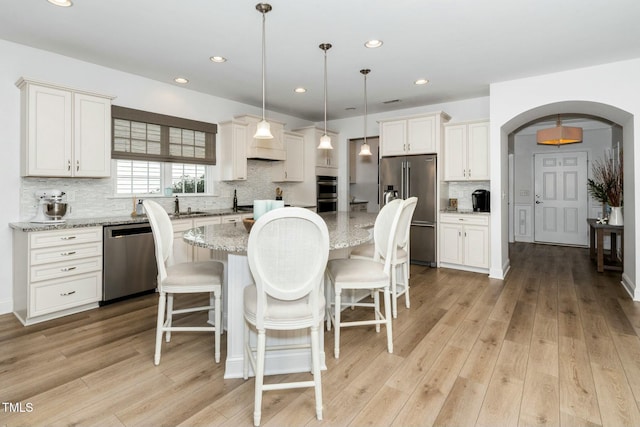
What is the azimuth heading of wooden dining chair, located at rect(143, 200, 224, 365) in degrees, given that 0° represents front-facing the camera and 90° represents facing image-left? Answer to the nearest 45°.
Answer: approximately 270°

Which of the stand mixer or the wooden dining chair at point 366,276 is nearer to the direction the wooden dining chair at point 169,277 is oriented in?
the wooden dining chair

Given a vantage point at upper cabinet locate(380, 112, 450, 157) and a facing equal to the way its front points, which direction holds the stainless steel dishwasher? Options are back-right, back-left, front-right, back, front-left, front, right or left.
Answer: front

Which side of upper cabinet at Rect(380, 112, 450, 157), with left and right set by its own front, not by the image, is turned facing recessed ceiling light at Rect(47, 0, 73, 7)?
front

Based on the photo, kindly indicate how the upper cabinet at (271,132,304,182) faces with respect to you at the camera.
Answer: facing the viewer and to the right of the viewer

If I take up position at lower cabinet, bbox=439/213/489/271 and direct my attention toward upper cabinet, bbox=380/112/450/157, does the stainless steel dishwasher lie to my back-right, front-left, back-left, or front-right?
front-left

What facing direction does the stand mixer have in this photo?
to the viewer's right

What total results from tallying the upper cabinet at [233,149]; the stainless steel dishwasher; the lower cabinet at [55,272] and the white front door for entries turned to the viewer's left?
0
